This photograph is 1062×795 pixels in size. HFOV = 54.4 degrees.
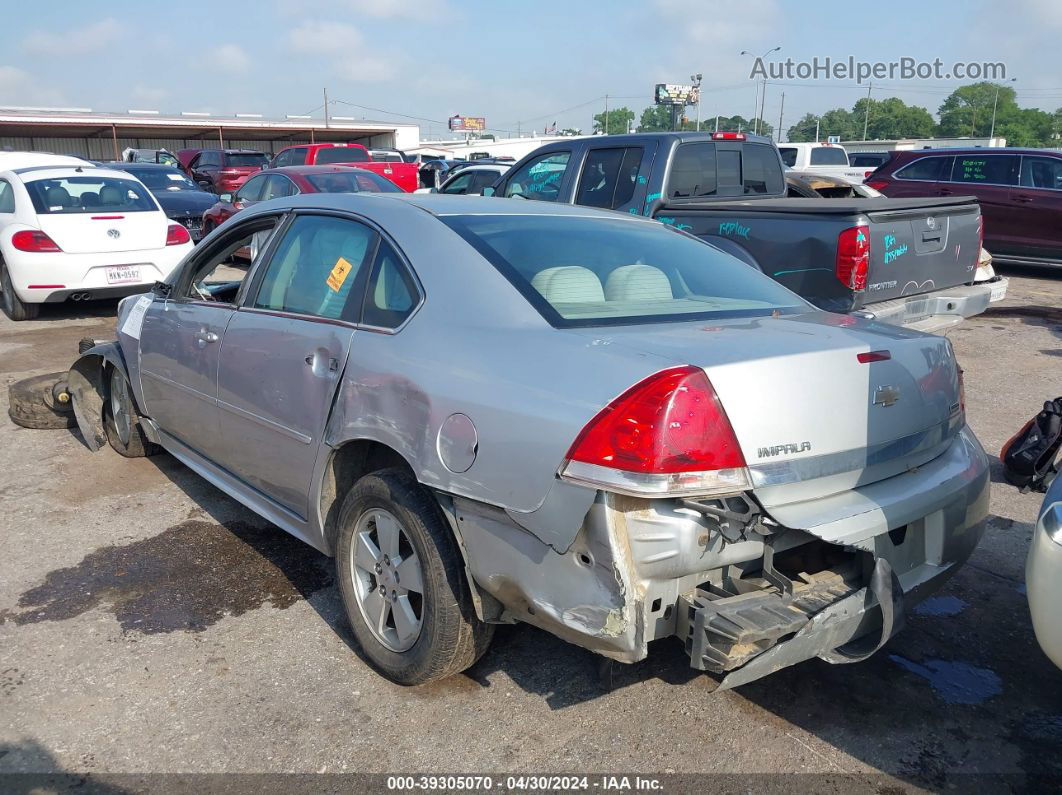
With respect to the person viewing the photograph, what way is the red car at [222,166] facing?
facing away from the viewer and to the left of the viewer

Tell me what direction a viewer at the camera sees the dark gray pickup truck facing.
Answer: facing away from the viewer and to the left of the viewer

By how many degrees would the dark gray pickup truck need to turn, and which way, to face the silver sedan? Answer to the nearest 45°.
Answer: approximately 135° to its left

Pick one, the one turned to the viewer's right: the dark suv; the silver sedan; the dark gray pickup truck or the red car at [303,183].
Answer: the dark suv

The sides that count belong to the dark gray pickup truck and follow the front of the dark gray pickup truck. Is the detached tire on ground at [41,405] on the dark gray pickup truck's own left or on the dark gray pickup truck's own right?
on the dark gray pickup truck's own left

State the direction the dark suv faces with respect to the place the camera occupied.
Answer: facing to the right of the viewer

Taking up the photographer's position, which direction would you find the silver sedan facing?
facing away from the viewer and to the left of the viewer

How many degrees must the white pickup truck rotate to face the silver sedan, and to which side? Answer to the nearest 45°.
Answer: approximately 135° to its left

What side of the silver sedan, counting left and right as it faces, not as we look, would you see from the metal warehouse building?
front

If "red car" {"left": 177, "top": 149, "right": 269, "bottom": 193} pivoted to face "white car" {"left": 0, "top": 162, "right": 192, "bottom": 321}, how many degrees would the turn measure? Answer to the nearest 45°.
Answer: approximately 135° to its left

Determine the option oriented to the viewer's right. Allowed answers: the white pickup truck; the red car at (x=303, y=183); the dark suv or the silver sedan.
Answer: the dark suv

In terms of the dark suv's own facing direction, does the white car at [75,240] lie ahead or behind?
behind

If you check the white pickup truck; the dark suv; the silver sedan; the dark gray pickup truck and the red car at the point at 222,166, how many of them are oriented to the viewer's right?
1

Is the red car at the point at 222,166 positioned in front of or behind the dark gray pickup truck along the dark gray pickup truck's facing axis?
in front

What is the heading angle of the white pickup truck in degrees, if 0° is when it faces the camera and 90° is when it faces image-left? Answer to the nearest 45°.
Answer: approximately 135°

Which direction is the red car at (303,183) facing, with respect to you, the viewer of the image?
facing away from the viewer and to the left of the viewer
